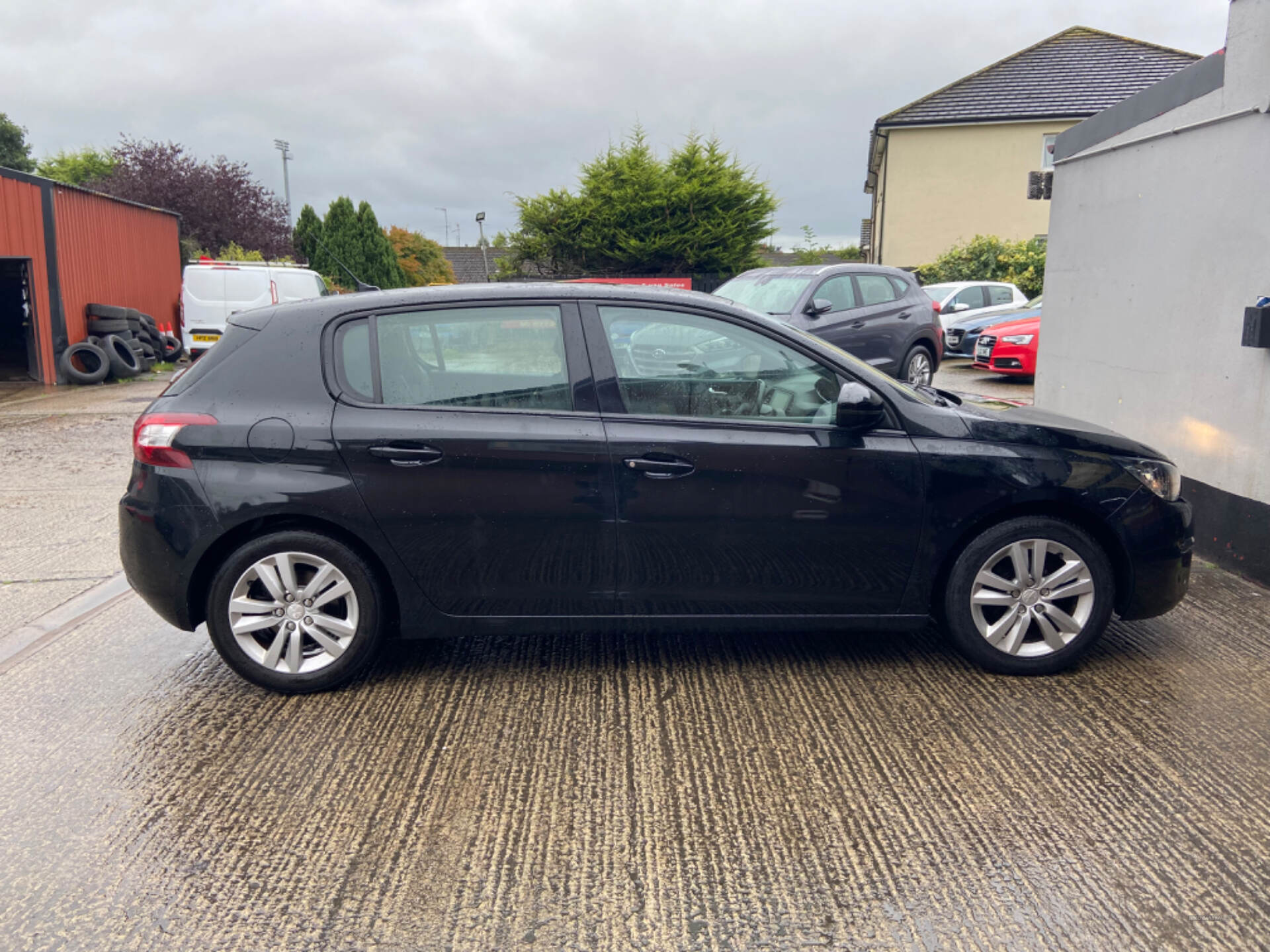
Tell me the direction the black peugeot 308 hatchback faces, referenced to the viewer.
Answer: facing to the right of the viewer

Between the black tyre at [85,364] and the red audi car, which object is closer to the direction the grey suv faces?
the black tyre

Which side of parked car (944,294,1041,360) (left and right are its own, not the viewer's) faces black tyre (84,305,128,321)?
front

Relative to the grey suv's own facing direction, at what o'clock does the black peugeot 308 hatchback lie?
The black peugeot 308 hatchback is roughly at 11 o'clock from the grey suv.

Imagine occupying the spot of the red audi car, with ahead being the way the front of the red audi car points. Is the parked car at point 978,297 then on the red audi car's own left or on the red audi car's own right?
on the red audi car's own right

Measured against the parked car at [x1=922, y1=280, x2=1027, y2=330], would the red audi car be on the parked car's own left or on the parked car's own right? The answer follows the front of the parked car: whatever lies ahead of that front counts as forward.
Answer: on the parked car's own left

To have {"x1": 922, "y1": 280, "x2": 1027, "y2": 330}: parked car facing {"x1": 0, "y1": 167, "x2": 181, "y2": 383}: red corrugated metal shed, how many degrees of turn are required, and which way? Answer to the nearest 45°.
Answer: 0° — it already faces it

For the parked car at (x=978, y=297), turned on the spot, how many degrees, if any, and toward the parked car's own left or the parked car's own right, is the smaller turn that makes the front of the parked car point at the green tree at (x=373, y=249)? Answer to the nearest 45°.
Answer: approximately 90° to the parked car's own right

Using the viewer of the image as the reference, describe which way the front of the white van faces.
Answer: facing away from the viewer and to the right of the viewer

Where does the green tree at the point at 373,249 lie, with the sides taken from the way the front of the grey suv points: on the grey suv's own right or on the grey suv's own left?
on the grey suv's own right

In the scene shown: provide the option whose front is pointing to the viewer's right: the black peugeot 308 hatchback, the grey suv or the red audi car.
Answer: the black peugeot 308 hatchback

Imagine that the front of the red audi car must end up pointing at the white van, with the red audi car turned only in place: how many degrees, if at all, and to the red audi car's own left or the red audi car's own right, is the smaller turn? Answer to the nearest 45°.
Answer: approximately 45° to the red audi car's own right

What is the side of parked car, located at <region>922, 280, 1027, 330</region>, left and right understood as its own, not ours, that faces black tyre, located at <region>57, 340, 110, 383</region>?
front

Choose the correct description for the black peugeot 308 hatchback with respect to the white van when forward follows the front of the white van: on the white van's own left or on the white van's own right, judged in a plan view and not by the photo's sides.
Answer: on the white van's own right

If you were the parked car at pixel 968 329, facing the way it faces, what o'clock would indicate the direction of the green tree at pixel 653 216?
The green tree is roughly at 3 o'clock from the parked car.
